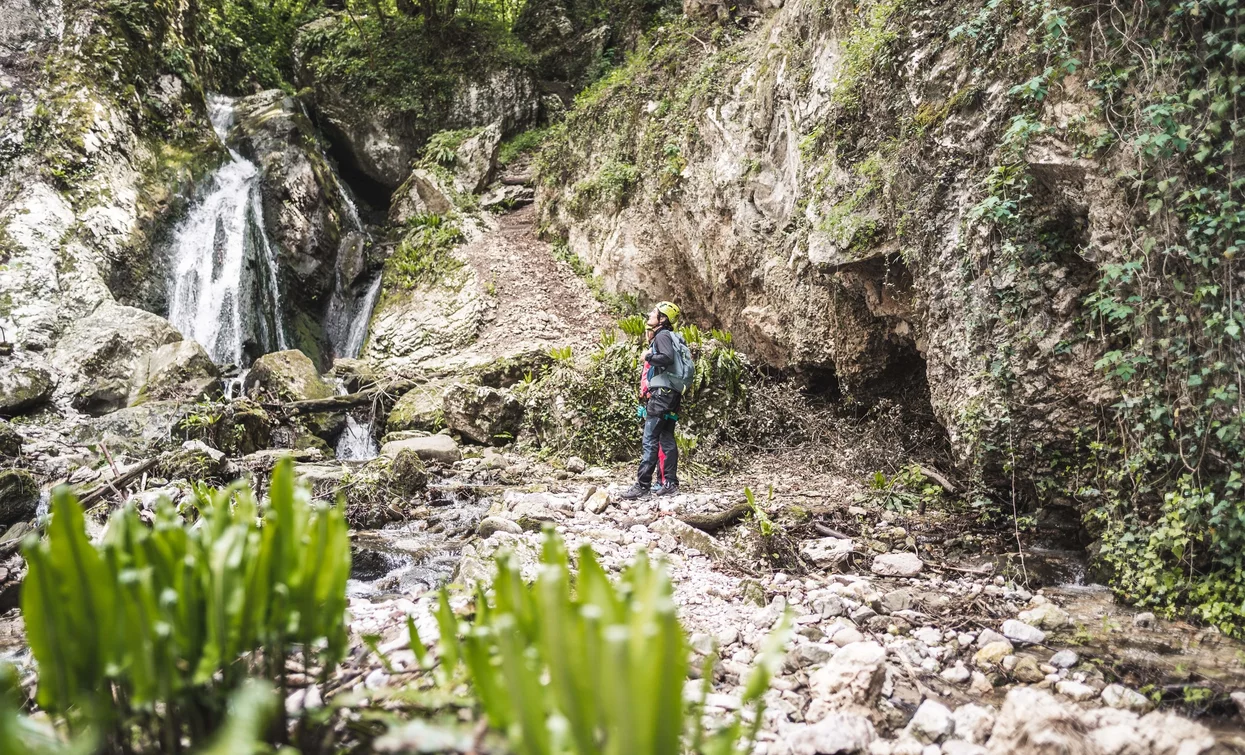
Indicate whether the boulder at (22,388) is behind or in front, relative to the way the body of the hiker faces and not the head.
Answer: in front

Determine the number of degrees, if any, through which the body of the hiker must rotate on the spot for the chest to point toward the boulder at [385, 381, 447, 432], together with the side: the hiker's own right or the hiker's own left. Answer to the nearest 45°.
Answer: approximately 45° to the hiker's own right

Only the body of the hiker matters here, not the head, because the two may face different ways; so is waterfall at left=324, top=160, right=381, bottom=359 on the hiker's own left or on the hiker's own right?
on the hiker's own right

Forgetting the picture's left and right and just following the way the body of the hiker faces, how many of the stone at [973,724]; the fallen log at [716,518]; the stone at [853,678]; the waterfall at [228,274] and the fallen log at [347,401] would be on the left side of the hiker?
3

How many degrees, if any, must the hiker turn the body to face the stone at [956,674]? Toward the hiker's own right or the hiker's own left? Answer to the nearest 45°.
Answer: approximately 90° to the hiker's own left

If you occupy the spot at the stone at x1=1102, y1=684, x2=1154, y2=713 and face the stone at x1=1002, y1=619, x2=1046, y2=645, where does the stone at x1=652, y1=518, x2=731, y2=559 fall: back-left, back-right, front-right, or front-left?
front-left

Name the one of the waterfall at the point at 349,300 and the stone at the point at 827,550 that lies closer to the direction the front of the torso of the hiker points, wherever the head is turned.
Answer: the waterfall

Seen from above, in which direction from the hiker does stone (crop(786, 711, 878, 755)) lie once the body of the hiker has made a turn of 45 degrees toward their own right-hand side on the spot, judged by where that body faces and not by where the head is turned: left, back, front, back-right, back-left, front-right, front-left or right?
back-left

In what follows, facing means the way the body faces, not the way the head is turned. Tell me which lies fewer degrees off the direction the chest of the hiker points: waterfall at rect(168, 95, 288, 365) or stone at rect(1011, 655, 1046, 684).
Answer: the waterfall

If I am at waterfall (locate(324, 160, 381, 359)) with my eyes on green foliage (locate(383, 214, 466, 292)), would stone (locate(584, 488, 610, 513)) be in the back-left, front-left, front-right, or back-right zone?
front-right

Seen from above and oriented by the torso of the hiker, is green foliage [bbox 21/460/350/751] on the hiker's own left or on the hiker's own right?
on the hiker's own left

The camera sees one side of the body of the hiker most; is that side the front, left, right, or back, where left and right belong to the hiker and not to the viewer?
left
